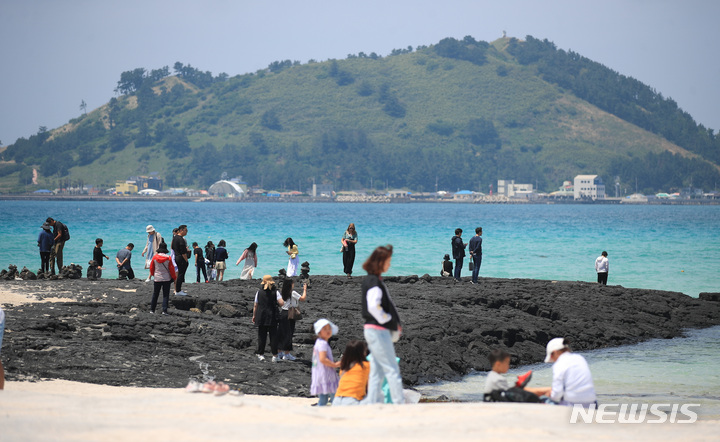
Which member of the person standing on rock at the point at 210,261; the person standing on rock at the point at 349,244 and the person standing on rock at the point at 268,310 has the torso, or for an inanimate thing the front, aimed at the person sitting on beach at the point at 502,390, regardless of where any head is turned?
the person standing on rock at the point at 349,244

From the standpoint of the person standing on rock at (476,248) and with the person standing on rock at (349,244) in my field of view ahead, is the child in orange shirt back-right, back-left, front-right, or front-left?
front-left

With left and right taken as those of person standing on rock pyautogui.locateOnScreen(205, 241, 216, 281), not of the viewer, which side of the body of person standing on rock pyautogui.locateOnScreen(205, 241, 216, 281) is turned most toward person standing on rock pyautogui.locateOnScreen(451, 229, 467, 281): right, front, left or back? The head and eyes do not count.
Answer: right

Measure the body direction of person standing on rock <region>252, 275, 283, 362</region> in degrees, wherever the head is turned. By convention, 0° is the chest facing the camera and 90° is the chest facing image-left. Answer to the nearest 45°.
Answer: approximately 180°

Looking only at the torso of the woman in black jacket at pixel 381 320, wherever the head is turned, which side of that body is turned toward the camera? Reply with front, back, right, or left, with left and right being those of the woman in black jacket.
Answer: right

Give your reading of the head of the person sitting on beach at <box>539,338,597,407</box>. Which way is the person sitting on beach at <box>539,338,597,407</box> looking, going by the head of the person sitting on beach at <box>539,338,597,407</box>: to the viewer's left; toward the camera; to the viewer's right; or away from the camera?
to the viewer's left

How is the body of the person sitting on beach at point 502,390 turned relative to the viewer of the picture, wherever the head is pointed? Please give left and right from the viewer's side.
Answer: facing to the right of the viewer

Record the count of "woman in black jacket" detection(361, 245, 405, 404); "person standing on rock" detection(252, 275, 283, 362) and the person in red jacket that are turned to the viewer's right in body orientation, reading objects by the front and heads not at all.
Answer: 1
